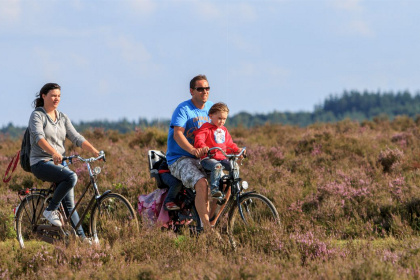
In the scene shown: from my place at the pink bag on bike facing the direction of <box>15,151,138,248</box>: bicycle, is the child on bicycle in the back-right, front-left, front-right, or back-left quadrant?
back-left

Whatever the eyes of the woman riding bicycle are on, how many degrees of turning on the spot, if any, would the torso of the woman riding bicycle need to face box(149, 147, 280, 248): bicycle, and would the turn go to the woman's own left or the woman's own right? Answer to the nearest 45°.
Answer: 0° — they already face it

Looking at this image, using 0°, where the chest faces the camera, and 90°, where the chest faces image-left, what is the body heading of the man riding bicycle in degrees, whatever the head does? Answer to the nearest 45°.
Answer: approximately 315°

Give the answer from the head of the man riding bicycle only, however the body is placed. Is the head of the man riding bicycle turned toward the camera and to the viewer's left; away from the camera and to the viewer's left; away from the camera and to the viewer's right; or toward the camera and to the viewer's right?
toward the camera and to the viewer's right

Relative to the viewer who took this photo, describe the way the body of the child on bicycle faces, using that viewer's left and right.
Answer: facing the viewer and to the right of the viewer

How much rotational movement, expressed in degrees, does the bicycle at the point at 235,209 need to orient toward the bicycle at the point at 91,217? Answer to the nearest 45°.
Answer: approximately 135° to its right

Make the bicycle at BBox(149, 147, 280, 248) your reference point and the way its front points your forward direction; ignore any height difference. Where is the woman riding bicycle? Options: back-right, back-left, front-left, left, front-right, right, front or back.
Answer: back-right

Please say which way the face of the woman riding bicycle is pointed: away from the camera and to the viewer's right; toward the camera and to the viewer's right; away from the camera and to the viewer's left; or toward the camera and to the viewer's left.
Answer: toward the camera and to the viewer's right

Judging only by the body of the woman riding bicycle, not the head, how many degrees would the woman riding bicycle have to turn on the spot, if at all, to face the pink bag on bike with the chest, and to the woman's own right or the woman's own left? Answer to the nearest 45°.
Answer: approximately 45° to the woman's own left
